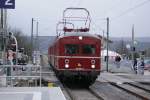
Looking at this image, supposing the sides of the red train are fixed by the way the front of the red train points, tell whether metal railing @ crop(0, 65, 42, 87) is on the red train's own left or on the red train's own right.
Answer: on the red train's own right

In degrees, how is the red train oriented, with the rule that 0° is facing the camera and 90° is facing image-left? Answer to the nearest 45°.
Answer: approximately 0°
